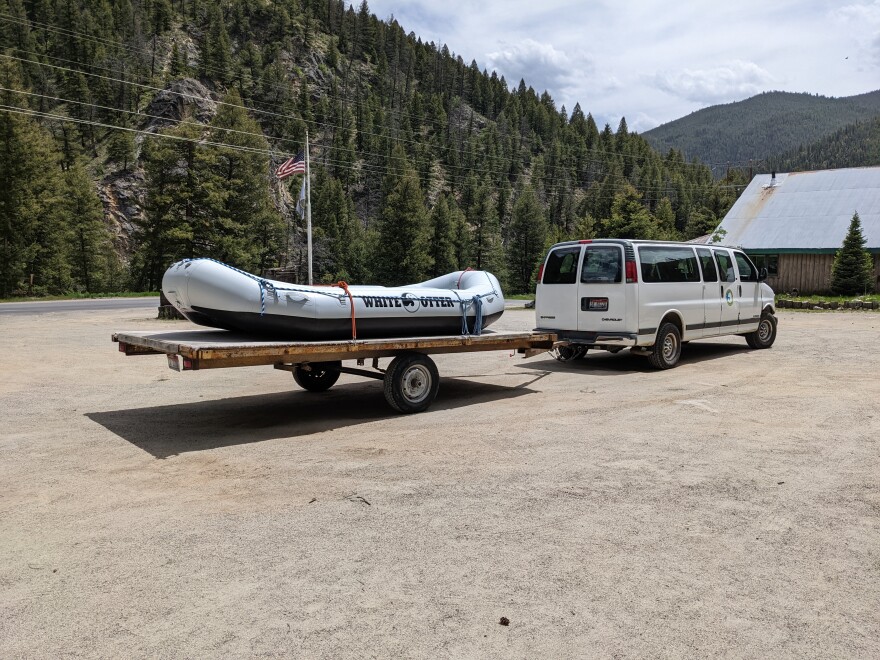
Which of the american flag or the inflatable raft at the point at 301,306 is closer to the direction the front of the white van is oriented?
the american flag

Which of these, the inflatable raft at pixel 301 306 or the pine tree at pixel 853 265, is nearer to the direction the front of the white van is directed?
the pine tree

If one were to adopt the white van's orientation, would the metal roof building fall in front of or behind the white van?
in front

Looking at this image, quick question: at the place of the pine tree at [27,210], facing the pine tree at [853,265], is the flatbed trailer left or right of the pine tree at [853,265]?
right

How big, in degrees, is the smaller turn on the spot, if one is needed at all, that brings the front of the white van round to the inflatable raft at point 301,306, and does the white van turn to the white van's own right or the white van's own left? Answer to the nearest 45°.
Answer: approximately 180°

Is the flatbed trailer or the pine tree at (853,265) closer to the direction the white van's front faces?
the pine tree

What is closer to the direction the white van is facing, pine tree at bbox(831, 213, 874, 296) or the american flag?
the pine tree

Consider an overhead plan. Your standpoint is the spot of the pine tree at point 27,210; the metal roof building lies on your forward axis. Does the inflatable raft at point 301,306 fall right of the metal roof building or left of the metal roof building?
right

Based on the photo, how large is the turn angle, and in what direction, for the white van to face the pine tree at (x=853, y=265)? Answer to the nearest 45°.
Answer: approximately 45° to its left

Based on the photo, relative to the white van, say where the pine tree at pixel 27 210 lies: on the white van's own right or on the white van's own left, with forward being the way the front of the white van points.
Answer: on the white van's own left

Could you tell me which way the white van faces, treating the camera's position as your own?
facing away from the viewer and to the right of the viewer

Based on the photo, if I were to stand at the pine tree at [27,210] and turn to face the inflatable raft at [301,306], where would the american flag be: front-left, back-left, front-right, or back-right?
front-left

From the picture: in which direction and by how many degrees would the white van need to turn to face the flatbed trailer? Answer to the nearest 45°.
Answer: approximately 180°

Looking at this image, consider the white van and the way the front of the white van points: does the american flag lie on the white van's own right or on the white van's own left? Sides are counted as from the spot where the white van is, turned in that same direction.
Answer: on the white van's own left
